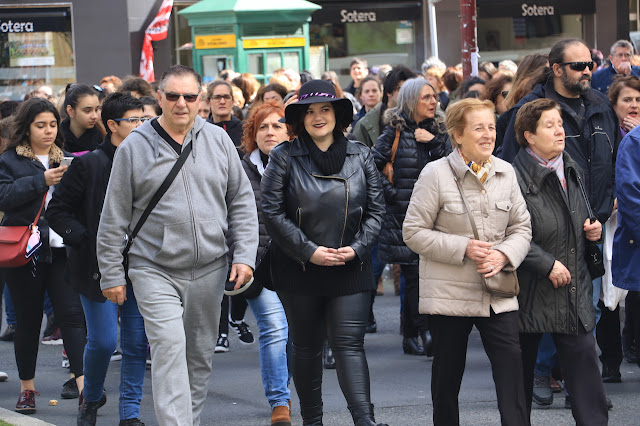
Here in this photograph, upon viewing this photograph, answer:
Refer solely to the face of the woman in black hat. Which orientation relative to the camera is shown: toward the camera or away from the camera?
toward the camera

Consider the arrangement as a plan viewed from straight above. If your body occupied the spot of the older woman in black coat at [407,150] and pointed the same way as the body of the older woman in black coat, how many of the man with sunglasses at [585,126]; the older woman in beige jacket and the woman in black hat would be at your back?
0

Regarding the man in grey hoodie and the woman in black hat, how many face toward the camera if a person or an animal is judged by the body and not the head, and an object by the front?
2

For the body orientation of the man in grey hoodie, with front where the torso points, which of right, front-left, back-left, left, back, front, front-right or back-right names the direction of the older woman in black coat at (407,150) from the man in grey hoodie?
back-left

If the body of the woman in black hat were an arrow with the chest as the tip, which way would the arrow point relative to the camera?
toward the camera

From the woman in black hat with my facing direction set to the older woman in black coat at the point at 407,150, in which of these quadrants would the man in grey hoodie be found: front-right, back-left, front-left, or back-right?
back-left

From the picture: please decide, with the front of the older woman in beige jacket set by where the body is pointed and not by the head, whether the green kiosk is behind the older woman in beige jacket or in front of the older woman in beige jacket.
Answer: behind

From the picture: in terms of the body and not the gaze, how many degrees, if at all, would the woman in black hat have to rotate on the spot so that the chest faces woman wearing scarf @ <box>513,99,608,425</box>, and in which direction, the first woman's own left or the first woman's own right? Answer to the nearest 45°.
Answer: approximately 90° to the first woman's own left

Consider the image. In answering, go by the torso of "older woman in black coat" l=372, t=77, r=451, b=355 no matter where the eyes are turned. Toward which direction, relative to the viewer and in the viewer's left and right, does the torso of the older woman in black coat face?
facing the viewer and to the right of the viewer

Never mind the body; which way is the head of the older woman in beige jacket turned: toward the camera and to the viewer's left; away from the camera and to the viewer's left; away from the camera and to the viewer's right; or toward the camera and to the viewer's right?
toward the camera and to the viewer's right

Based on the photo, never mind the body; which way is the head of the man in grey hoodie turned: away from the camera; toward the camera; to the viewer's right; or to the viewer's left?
toward the camera

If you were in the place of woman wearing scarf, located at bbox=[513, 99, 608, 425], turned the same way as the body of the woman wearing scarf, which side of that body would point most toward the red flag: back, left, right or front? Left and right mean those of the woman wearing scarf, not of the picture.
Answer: back

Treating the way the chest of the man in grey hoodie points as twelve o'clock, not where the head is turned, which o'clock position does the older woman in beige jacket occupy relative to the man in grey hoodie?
The older woman in beige jacket is roughly at 9 o'clock from the man in grey hoodie.

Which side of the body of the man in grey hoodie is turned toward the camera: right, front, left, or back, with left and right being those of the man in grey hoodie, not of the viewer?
front

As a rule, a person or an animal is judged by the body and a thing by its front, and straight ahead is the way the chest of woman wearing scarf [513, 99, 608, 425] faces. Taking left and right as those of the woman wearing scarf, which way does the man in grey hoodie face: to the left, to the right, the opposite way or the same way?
the same way

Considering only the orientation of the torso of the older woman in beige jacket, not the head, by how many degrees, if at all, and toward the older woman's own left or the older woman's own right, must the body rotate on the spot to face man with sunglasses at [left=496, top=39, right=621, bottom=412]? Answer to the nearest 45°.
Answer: approximately 90° to the older woman's own left
